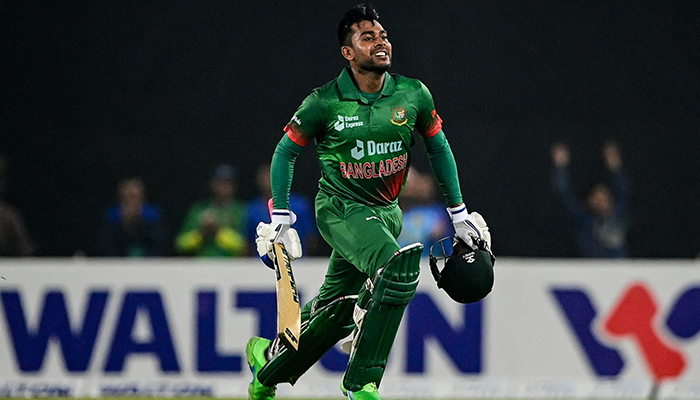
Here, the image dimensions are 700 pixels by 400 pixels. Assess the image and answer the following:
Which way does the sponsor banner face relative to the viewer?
toward the camera

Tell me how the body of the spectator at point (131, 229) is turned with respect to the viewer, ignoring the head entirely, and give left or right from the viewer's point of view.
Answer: facing the viewer

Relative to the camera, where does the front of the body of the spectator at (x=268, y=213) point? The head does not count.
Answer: toward the camera

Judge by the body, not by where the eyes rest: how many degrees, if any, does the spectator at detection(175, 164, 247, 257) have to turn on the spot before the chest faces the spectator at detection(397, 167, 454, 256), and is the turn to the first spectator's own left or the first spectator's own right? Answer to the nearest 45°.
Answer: approximately 90° to the first spectator's own left

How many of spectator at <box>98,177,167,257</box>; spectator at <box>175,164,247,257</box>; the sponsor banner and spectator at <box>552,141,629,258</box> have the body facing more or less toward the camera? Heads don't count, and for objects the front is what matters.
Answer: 4

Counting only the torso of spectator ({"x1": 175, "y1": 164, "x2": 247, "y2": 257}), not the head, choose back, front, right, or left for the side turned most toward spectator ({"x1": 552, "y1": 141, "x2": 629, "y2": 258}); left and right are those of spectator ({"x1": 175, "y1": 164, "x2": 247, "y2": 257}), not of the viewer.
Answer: left

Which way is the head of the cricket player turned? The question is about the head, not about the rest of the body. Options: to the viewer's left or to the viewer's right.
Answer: to the viewer's right

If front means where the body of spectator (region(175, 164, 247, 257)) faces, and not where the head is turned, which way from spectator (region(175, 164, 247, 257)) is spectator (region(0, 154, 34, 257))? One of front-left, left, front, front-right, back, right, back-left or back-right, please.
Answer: right
